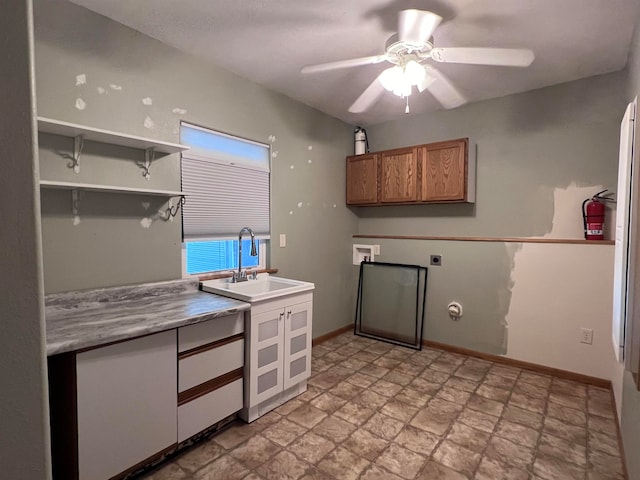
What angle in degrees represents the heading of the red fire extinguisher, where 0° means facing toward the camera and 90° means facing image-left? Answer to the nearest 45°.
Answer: approximately 0°

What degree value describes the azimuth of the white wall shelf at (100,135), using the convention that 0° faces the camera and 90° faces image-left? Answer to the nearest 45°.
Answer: approximately 315°

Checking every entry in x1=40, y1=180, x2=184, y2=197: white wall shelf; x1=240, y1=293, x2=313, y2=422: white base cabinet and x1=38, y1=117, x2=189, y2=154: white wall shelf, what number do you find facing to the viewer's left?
0

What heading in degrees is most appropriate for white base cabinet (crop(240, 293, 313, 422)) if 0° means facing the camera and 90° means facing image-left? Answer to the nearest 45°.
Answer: approximately 315°

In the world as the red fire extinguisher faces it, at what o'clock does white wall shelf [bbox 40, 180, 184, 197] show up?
The white wall shelf is roughly at 1 o'clock from the red fire extinguisher.

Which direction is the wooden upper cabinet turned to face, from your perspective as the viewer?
facing the viewer and to the left of the viewer

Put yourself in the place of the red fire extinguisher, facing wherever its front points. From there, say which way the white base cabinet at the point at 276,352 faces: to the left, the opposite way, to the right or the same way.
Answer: to the left

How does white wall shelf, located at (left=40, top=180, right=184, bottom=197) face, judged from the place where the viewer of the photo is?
facing the viewer and to the right of the viewer

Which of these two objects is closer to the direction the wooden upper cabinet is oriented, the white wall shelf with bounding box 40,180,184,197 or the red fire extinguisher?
the white wall shelf

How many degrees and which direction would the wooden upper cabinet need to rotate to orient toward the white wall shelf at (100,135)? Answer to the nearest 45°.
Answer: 0° — it already faces it
